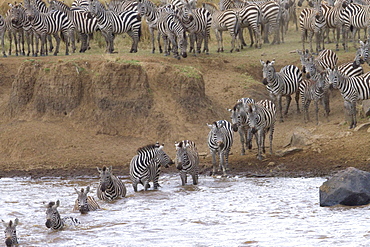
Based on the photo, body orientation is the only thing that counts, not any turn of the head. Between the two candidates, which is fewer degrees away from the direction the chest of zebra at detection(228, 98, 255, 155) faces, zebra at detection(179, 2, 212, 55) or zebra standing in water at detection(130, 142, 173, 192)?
the zebra standing in water

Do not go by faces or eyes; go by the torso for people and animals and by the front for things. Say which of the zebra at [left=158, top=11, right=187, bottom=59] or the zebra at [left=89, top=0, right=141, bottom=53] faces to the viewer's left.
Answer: the zebra at [left=89, top=0, right=141, bottom=53]

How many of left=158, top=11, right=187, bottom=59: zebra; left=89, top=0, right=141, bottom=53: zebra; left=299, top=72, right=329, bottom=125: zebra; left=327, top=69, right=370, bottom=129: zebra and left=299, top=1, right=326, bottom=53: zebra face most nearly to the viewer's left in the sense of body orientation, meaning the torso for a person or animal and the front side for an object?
2

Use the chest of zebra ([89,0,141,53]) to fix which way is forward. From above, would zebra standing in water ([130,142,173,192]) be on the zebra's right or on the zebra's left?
on the zebra's left

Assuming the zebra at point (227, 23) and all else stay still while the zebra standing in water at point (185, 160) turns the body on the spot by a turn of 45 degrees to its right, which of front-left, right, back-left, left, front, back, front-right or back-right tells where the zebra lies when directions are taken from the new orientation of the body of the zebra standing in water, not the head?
right

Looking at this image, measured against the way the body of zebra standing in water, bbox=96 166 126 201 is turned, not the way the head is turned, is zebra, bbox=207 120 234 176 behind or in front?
behind

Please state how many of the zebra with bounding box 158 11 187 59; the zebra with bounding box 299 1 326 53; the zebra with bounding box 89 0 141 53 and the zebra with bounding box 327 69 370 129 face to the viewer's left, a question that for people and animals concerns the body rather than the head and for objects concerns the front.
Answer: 2

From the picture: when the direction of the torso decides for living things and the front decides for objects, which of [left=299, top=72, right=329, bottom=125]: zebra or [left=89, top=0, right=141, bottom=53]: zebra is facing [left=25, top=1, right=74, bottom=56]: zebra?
[left=89, top=0, right=141, bottom=53]: zebra

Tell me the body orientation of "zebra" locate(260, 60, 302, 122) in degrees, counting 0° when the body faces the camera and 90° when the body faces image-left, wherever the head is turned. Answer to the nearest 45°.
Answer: approximately 45°

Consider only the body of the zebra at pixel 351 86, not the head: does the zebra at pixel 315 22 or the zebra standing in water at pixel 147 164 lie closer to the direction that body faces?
the zebra standing in water

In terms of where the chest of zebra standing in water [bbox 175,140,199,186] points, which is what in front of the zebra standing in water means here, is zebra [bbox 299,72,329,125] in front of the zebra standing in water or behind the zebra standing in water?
behind

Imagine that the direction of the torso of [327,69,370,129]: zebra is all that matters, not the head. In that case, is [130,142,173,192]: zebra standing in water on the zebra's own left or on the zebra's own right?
on the zebra's own left

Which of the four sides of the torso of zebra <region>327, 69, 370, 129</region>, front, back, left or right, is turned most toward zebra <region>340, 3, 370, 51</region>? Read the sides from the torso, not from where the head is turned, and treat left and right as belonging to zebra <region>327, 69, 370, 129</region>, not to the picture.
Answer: right

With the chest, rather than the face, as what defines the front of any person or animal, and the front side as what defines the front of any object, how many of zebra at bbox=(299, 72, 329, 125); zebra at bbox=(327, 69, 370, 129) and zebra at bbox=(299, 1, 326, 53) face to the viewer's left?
1

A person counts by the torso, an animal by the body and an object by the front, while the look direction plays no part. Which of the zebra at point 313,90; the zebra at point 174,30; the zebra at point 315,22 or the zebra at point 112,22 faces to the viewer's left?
the zebra at point 112,22

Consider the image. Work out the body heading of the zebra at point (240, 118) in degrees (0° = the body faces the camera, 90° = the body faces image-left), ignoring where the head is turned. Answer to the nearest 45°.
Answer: approximately 45°
